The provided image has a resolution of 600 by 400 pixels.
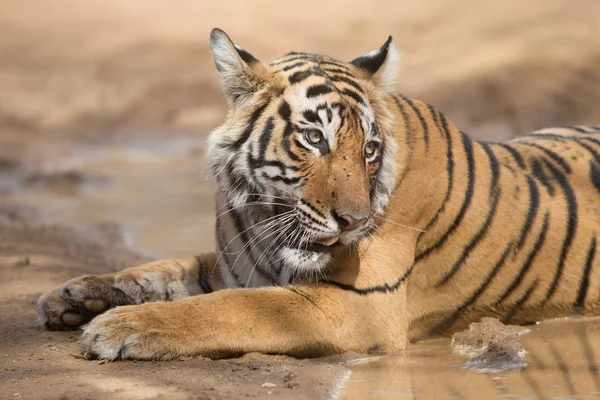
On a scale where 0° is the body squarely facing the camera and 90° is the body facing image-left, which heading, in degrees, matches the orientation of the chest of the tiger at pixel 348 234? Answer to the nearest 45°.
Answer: approximately 90°
